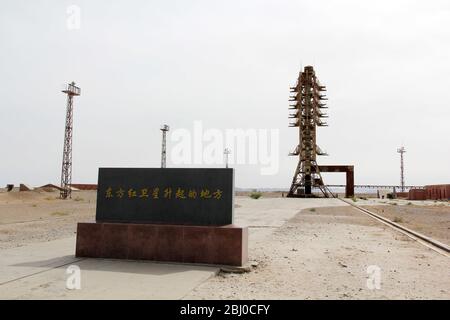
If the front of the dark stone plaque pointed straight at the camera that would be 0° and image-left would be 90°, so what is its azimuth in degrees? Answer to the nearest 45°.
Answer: approximately 0°
